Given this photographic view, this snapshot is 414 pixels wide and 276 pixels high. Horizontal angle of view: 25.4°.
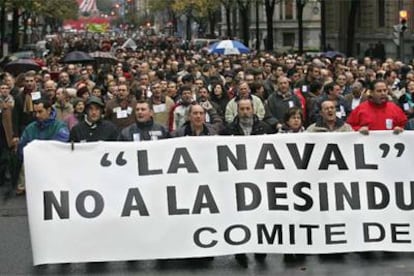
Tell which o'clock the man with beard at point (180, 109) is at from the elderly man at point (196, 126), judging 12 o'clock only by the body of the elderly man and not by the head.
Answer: The man with beard is roughly at 6 o'clock from the elderly man.

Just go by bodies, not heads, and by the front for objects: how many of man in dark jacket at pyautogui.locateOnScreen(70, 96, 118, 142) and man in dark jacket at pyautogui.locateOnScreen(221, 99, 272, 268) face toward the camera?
2

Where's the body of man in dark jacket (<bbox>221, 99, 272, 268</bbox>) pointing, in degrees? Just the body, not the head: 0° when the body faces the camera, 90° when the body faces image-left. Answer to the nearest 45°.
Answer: approximately 0°

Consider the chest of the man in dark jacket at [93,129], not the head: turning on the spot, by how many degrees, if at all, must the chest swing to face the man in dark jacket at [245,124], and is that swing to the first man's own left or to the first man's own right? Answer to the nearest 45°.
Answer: approximately 45° to the first man's own left

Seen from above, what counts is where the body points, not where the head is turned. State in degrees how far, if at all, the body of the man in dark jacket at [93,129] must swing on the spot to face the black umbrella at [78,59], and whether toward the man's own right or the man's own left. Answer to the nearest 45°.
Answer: approximately 180°

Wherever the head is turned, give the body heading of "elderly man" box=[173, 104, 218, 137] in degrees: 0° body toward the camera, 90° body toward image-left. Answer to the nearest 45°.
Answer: approximately 0°

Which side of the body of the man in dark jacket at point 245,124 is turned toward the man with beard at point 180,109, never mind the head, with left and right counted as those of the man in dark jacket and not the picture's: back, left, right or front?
back

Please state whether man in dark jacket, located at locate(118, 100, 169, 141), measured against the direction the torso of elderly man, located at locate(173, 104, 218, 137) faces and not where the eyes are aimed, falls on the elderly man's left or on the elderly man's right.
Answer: on the elderly man's right
